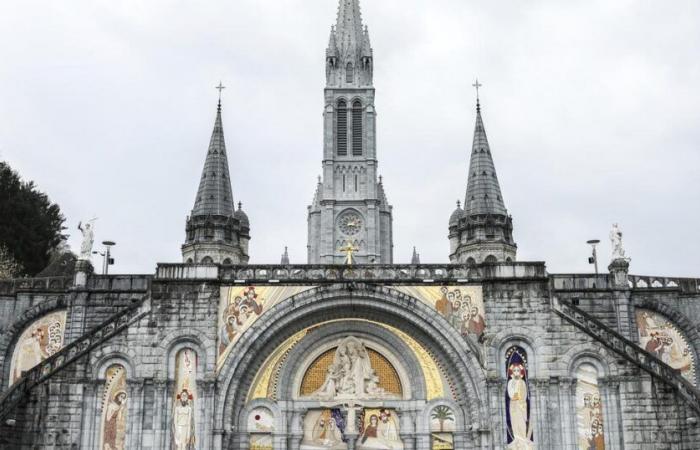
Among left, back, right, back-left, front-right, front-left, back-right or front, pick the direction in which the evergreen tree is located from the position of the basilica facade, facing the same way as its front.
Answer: back-right

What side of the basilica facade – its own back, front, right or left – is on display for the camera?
front
